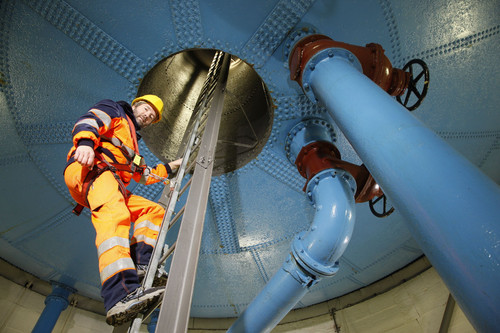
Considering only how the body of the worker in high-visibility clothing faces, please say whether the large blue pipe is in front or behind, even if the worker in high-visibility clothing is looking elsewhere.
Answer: in front

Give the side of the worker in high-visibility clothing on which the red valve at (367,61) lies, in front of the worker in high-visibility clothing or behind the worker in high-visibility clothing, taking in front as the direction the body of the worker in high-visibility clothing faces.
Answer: in front

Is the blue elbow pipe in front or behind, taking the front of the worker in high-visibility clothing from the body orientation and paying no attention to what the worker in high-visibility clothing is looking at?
in front

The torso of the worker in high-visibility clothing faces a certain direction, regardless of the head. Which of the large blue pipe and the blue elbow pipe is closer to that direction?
the large blue pipe

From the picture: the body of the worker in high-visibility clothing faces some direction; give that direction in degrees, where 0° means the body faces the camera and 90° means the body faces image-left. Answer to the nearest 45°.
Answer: approximately 315°

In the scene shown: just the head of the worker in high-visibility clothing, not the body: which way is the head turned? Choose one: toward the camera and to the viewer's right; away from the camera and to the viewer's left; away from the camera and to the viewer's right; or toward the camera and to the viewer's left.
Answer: toward the camera and to the viewer's right

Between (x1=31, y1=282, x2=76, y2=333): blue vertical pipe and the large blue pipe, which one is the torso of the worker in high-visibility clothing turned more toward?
the large blue pipe
